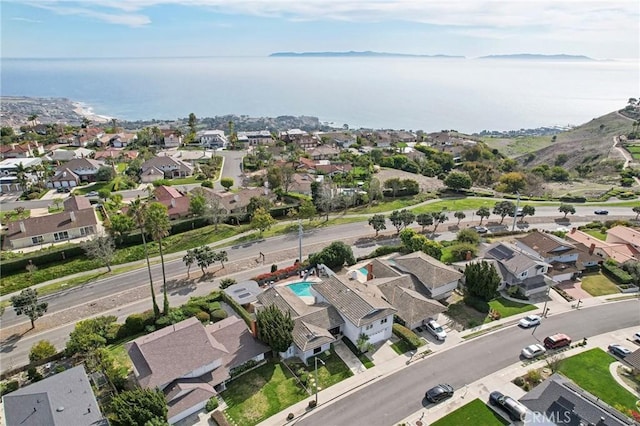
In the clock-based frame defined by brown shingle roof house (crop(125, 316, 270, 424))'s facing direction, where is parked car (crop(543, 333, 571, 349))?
The parked car is roughly at 11 o'clock from the brown shingle roof house.

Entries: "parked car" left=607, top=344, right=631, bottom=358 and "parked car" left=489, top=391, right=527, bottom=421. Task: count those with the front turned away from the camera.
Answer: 0

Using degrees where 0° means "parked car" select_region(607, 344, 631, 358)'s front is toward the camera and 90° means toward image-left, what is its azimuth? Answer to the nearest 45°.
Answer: approximately 315°

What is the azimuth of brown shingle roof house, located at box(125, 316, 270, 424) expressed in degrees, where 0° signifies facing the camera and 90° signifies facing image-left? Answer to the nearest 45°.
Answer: approximately 315°
